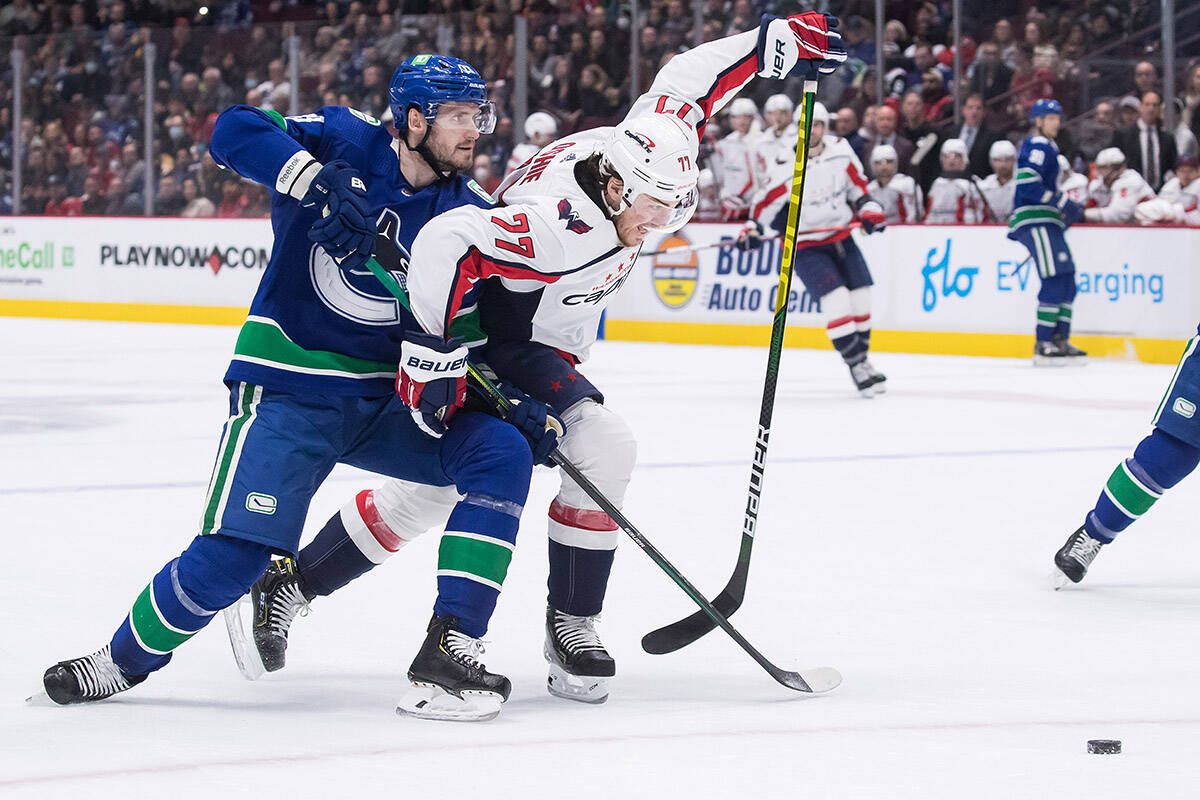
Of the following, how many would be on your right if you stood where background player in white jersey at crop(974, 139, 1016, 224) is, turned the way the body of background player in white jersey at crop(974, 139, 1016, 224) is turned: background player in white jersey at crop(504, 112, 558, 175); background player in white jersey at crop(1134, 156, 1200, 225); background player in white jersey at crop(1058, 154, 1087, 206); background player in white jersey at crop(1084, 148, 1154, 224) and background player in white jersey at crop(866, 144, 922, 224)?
2

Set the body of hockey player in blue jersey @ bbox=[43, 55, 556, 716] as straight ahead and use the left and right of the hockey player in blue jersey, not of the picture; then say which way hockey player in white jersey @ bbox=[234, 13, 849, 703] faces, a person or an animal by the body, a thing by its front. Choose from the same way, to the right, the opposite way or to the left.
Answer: the same way

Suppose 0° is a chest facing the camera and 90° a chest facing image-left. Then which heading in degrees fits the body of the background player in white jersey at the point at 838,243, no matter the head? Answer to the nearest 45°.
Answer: approximately 0°

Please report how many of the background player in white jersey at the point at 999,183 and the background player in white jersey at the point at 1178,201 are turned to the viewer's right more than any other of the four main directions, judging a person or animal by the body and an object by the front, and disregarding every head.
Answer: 0

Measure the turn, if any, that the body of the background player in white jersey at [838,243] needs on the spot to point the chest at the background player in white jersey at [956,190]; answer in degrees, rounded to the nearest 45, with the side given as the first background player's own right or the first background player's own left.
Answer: approximately 180°

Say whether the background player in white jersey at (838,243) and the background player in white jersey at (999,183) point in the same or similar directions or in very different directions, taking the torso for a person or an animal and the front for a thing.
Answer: same or similar directions

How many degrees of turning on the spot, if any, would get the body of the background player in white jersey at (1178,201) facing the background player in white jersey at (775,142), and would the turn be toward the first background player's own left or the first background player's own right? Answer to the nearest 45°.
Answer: approximately 45° to the first background player's own right

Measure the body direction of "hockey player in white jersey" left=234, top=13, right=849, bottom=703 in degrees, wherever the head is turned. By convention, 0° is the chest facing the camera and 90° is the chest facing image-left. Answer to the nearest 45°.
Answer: approximately 315°

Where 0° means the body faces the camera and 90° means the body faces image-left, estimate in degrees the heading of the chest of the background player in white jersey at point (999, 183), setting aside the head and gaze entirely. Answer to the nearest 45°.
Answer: approximately 0°

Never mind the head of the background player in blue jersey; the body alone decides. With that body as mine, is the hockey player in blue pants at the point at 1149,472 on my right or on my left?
on my right

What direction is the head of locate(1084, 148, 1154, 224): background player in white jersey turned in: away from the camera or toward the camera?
toward the camera

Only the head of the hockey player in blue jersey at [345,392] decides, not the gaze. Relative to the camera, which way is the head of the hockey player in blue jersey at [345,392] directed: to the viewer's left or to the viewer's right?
to the viewer's right

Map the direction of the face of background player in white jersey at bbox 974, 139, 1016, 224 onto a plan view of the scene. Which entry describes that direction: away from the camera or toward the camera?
toward the camera

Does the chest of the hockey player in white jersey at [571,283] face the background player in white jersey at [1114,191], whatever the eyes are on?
no

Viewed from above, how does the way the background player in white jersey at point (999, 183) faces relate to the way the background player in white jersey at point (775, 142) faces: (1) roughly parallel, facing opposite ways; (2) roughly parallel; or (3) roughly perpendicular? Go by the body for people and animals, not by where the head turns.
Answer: roughly parallel

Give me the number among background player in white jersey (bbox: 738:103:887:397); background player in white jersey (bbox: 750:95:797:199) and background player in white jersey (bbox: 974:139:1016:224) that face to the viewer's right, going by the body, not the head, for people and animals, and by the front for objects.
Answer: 0
